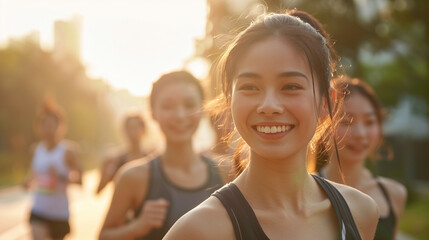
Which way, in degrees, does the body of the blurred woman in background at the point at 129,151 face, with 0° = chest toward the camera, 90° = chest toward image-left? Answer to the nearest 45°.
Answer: approximately 0°

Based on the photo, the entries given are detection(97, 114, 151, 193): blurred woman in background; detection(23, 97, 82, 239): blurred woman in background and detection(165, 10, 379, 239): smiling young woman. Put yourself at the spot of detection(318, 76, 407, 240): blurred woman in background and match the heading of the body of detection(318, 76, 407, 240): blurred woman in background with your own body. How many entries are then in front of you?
1

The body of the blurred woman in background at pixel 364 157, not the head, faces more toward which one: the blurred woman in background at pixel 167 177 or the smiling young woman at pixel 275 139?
the smiling young woman

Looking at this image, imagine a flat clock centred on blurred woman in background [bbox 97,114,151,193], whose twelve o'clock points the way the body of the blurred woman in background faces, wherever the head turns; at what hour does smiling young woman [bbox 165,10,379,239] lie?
The smiling young woman is roughly at 12 o'clock from the blurred woman in background.

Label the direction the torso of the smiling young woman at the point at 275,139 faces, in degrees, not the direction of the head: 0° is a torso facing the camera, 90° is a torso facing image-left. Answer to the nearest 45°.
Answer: approximately 0°

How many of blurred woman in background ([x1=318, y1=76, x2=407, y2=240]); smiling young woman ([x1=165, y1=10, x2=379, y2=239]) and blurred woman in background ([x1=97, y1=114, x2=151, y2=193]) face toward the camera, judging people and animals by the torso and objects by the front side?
3
